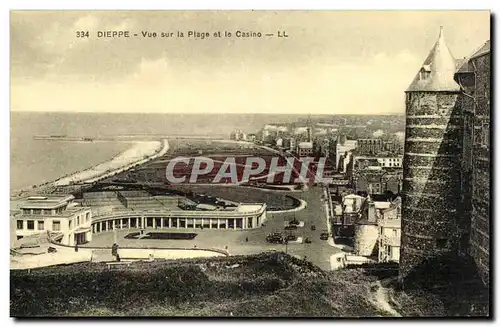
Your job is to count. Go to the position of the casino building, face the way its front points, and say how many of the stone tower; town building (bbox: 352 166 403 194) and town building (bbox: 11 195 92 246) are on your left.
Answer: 2

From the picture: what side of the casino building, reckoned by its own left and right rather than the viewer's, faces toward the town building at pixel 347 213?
left

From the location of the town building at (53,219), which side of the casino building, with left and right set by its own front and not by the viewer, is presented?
right

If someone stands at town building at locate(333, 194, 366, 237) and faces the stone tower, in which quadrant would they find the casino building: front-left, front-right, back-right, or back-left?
back-right

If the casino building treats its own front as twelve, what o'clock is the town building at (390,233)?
The town building is roughly at 9 o'clock from the casino building.

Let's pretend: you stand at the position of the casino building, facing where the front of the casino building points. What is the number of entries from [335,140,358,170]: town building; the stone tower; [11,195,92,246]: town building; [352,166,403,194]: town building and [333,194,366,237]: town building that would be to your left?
4

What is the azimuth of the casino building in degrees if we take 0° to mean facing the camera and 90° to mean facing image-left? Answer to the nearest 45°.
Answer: approximately 0°

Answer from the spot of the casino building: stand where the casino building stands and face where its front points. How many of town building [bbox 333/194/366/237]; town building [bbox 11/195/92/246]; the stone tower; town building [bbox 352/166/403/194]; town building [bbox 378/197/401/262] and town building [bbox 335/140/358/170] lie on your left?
5
